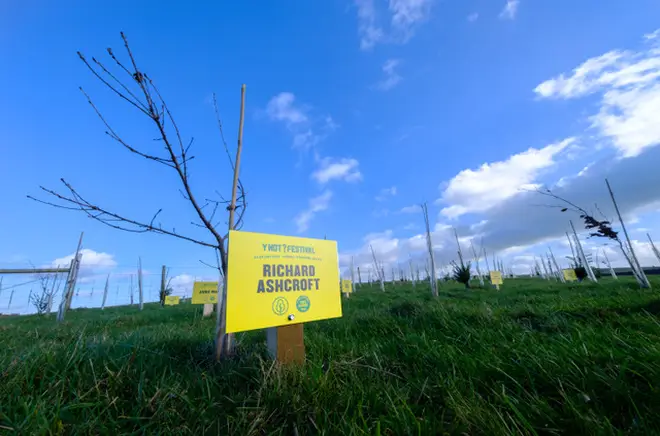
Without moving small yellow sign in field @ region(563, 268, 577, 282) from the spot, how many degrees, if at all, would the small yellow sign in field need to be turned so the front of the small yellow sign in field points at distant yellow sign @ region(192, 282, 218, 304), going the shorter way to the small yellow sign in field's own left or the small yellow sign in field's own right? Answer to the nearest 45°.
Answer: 0° — it already faces it

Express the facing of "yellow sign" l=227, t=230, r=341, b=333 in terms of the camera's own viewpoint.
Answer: facing the viewer and to the right of the viewer

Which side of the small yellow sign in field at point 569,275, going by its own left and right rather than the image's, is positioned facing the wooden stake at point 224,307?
front

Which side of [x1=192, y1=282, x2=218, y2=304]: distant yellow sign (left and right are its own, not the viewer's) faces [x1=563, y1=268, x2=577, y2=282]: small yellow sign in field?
left

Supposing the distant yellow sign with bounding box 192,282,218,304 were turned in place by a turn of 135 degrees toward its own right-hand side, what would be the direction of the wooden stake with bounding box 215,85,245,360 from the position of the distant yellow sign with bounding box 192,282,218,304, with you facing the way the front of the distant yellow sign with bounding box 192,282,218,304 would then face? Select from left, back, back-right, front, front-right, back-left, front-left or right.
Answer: back-left

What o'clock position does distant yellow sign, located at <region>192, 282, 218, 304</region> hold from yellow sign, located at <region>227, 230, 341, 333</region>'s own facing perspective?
The distant yellow sign is roughly at 7 o'clock from the yellow sign.

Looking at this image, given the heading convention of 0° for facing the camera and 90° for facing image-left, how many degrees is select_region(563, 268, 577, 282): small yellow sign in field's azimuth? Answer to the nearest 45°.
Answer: approximately 0°

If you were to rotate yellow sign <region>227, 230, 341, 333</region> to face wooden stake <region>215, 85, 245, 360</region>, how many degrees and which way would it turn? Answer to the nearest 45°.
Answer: approximately 180°

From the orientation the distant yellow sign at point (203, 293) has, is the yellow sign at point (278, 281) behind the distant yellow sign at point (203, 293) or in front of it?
in front

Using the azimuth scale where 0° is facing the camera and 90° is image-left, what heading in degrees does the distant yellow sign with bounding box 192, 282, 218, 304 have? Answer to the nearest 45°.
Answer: approximately 0°

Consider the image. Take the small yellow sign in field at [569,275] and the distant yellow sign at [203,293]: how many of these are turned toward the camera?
2

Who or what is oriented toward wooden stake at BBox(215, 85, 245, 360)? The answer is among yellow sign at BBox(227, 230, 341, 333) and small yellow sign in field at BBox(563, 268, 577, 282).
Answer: the small yellow sign in field
